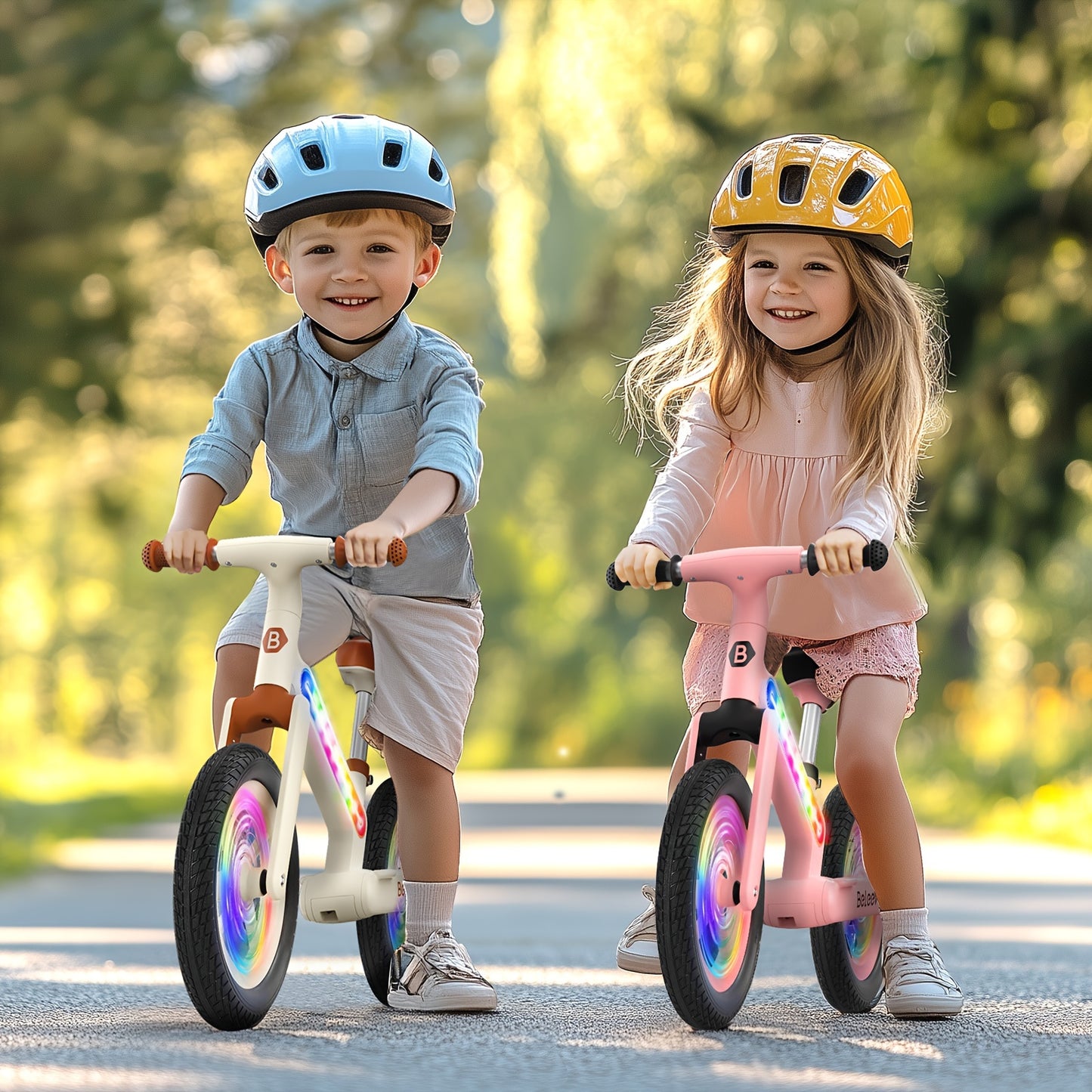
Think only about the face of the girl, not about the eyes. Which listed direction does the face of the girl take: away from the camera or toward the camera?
toward the camera

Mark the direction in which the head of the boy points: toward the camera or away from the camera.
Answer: toward the camera
